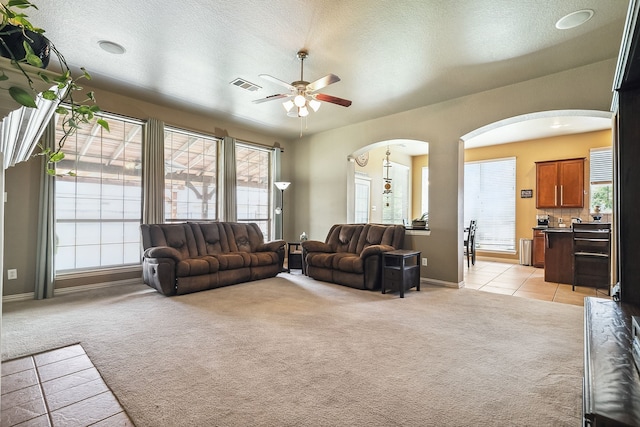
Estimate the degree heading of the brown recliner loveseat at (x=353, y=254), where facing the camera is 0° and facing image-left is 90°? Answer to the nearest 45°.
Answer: approximately 45°

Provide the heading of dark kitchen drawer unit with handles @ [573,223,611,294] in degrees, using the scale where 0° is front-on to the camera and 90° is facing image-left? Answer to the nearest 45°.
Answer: approximately 0°

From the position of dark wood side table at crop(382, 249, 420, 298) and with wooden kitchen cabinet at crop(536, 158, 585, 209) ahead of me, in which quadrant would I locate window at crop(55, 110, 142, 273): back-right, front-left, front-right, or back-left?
back-left

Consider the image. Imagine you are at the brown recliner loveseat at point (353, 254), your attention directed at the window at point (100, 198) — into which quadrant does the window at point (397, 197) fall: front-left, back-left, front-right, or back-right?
back-right

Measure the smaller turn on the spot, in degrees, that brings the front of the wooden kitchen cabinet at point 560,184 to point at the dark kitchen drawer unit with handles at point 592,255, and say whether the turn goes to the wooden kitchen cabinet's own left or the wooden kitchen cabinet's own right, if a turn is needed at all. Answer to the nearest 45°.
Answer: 0° — it already faces it

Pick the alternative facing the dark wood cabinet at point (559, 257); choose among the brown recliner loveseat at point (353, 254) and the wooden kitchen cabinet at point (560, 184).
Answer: the wooden kitchen cabinet

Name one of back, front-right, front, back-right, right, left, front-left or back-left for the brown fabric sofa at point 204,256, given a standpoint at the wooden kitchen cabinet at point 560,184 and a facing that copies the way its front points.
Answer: front-right

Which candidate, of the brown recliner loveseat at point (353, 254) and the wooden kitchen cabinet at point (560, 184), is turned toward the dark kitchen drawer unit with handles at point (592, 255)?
the wooden kitchen cabinet

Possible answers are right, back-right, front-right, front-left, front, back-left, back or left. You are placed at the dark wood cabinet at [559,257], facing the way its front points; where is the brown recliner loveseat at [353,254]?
front-right

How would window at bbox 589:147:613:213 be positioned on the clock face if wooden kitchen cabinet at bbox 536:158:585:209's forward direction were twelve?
The window is roughly at 9 o'clock from the wooden kitchen cabinet.

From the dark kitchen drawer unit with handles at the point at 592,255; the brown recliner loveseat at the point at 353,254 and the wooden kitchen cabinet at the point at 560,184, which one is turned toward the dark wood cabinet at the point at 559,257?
the wooden kitchen cabinet
